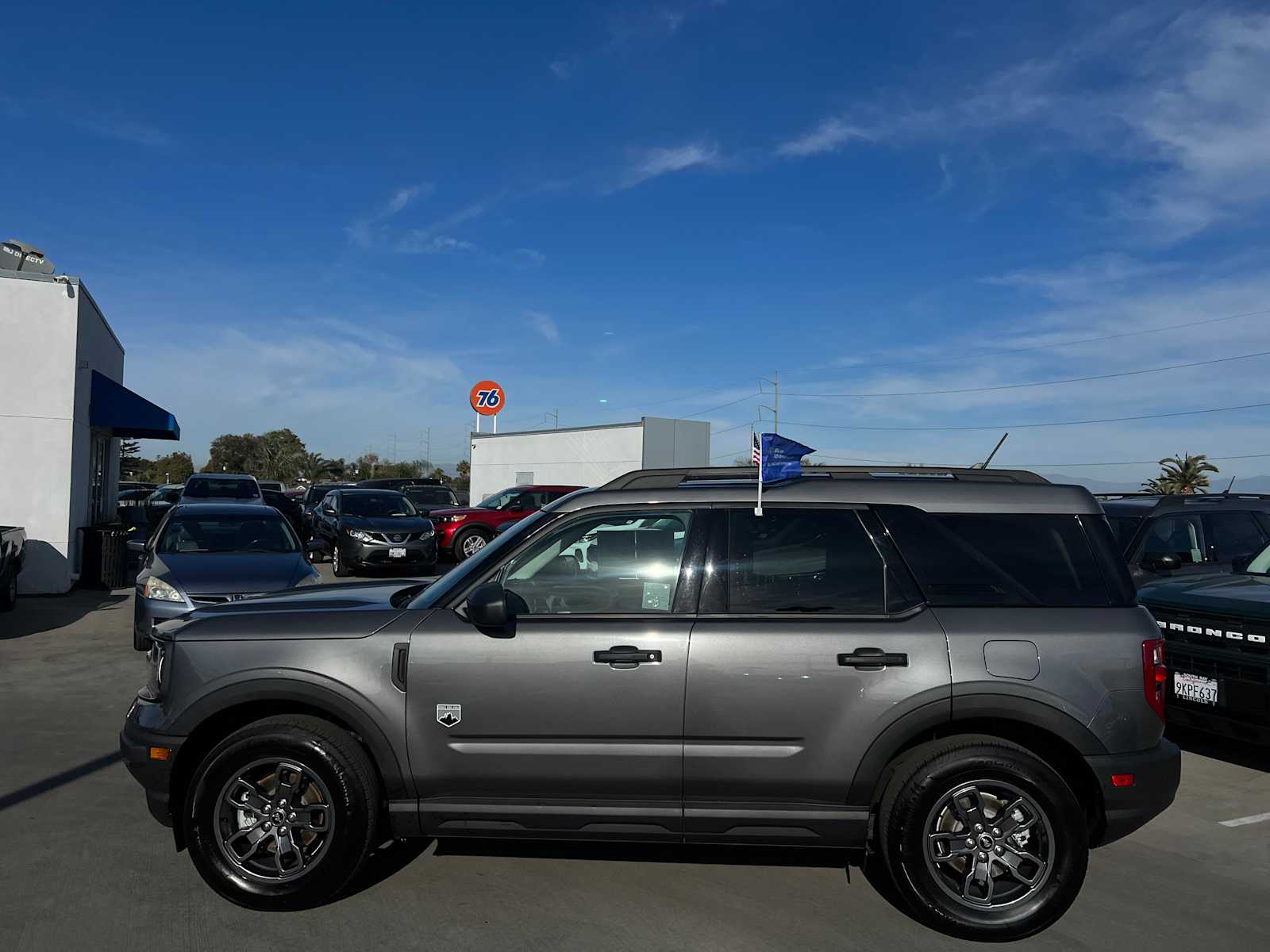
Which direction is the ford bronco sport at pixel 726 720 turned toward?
to the viewer's left

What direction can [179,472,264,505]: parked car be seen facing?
toward the camera

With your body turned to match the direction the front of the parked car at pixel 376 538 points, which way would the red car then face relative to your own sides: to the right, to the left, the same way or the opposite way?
to the right

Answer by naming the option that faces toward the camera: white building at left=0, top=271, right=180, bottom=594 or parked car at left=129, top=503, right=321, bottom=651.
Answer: the parked car

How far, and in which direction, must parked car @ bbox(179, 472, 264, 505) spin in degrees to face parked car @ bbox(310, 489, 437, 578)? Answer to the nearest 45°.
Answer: approximately 45° to its left

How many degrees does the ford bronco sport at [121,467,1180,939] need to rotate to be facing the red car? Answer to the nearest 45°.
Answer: approximately 90° to its right

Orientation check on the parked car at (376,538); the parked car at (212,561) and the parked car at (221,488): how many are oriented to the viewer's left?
0

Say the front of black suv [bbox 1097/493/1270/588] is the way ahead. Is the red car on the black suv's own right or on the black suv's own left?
on the black suv's own right

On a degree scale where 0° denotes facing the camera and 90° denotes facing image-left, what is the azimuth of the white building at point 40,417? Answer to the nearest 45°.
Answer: approximately 270°

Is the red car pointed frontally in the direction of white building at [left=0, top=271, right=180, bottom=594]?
yes

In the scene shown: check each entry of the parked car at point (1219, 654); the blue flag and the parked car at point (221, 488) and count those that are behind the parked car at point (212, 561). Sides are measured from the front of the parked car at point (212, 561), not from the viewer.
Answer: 1

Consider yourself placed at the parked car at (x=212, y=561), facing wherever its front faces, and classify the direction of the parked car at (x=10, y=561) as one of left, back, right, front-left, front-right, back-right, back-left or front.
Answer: back-right

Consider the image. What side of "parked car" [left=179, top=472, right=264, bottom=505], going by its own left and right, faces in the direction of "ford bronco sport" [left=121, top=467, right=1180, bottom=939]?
front
